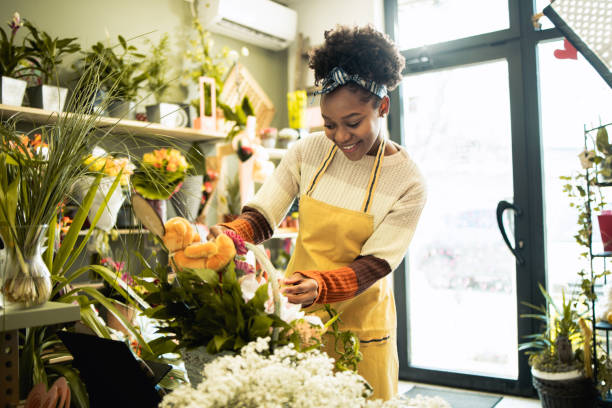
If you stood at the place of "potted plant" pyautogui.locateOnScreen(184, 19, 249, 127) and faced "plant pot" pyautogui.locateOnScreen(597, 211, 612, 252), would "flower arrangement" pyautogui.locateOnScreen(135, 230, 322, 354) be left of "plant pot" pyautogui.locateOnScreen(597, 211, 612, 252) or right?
right

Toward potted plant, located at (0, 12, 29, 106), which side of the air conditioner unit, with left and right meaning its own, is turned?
right

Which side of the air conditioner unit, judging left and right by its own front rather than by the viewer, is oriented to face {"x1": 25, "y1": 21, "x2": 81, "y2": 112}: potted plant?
right

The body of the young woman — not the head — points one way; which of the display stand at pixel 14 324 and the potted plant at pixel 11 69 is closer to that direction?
the display stand

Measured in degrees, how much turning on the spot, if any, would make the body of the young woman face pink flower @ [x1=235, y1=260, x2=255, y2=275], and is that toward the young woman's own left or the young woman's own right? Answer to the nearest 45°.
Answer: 0° — they already face it

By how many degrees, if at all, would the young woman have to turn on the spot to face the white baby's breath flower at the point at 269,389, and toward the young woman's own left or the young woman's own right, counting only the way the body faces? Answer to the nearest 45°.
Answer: approximately 45° to the young woman's own left

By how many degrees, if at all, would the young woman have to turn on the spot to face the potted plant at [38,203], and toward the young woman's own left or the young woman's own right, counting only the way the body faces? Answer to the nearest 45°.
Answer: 0° — they already face it

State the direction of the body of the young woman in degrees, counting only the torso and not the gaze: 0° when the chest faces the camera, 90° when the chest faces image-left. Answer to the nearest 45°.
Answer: approximately 45°

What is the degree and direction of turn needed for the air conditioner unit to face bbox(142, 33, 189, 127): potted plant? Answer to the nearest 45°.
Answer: approximately 90° to its right

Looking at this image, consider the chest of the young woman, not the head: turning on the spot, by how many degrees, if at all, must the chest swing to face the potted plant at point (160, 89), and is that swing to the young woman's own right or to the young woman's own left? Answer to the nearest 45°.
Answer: approximately 90° to the young woman's own right

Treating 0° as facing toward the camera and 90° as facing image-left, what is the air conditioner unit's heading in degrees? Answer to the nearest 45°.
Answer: approximately 315°
